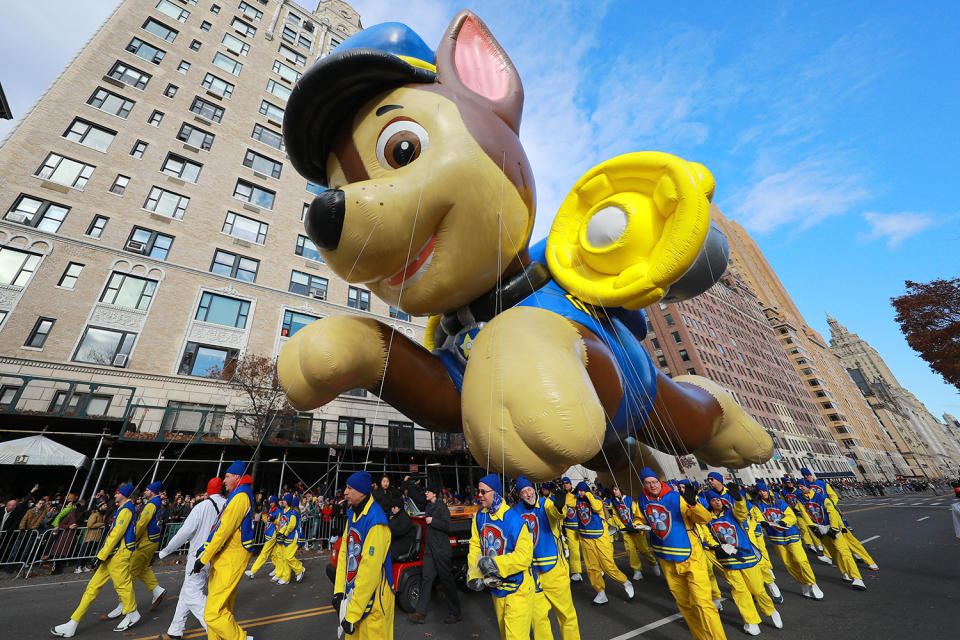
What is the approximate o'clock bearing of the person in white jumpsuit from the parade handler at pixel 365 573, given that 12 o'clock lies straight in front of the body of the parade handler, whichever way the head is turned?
The person in white jumpsuit is roughly at 3 o'clock from the parade handler.

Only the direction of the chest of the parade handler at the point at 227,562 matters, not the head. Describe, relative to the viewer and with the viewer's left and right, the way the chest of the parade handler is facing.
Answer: facing to the left of the viewer

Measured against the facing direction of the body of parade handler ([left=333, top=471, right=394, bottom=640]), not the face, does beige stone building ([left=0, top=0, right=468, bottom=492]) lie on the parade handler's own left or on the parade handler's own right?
on the parade handler's own right

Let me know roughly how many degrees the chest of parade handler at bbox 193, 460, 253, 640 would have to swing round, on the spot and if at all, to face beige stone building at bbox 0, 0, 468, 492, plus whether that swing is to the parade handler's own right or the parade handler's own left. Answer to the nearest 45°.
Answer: approximately 90° to the parade handler's own right

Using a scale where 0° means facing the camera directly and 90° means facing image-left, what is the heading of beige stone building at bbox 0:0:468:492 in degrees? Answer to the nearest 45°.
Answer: approximately 315°

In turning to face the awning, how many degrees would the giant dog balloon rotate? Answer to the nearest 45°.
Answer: approximately 45° to its right

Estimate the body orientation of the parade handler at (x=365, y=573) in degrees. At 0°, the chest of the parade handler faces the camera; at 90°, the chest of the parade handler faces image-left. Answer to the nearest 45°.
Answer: approximately 45°

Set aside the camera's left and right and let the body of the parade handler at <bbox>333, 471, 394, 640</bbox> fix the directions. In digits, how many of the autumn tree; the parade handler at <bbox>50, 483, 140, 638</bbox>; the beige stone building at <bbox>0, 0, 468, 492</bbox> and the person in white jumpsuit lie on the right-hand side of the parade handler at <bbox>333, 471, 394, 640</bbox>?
3

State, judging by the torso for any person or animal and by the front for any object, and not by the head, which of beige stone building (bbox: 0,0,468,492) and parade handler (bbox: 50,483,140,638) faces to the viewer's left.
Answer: the parade handler

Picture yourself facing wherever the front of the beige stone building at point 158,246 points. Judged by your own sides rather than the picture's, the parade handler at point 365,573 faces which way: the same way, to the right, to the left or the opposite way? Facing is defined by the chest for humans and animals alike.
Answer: to the right

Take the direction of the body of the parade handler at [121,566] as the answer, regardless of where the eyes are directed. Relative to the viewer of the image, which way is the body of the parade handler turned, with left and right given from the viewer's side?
facing to the left of the viewer
